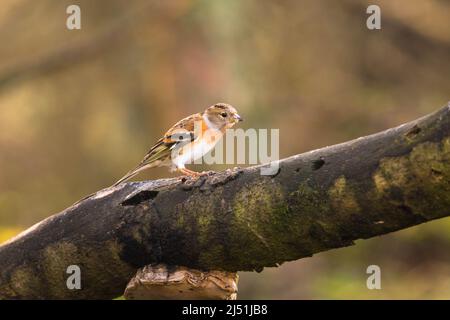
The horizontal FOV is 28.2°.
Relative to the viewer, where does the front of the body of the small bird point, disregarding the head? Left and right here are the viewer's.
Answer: facing to the right of the viewer
